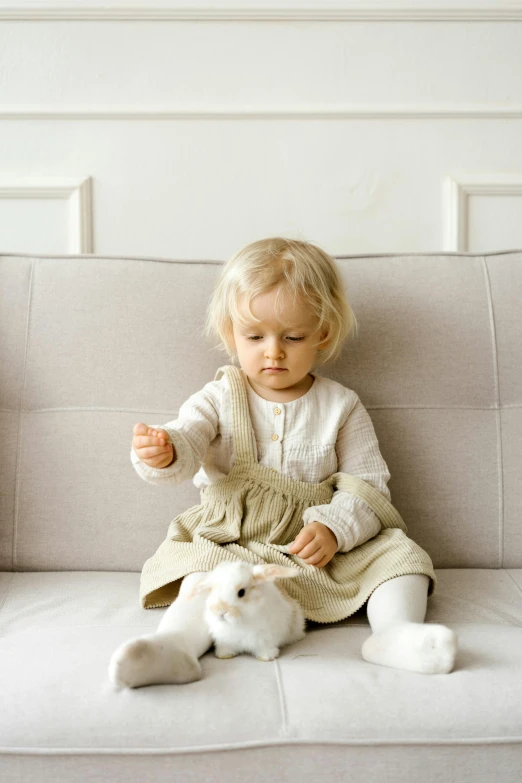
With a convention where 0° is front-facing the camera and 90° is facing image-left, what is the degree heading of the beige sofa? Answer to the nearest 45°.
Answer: approximately 0°

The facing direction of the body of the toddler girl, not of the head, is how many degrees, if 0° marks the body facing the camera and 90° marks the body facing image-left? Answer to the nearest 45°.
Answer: approximately 0°

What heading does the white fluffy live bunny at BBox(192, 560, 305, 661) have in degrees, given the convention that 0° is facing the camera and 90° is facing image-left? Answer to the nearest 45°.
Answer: approximately 45°
